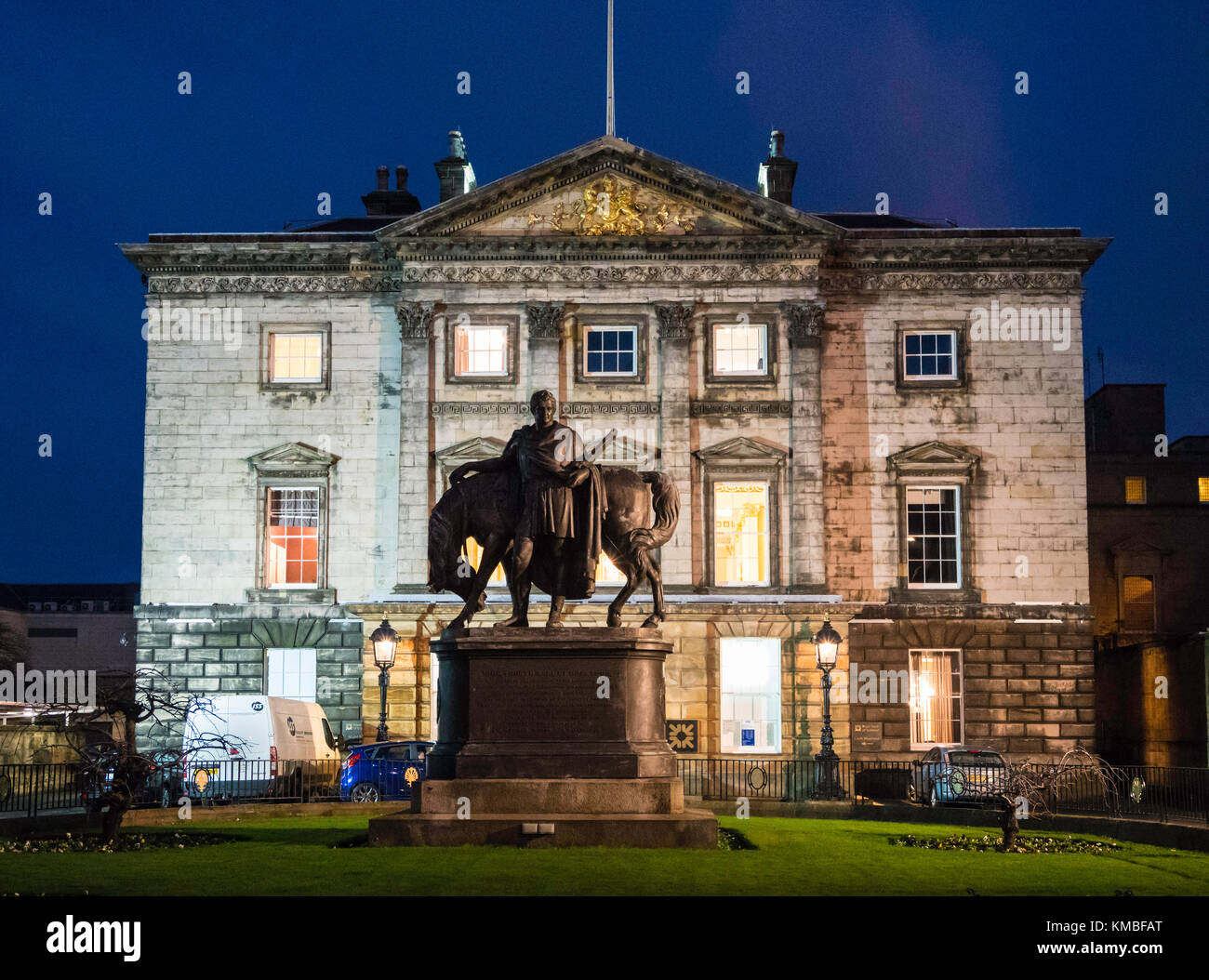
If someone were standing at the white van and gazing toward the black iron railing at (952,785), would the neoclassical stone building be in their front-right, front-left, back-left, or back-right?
front-left

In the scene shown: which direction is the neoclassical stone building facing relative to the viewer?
toward the camera

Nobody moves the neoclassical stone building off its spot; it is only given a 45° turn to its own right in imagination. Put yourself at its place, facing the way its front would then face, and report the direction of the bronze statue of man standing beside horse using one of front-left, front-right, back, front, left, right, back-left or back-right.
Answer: front-left

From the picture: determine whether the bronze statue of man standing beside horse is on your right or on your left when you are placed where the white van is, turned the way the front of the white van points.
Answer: on your right

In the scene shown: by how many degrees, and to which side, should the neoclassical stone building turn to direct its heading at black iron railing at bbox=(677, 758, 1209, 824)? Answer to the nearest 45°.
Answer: approximately 45° to its left

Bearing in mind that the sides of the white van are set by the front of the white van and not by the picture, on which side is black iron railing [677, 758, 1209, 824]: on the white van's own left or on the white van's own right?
on the white van's own right

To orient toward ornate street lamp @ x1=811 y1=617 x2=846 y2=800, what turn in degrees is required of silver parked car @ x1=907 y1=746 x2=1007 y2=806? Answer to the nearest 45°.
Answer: approximately 90° to its left

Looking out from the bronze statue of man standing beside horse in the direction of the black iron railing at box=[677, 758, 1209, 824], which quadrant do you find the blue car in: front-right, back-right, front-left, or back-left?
front-left

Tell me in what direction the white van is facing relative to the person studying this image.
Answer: facing away from the viewer and to the right of the viewer

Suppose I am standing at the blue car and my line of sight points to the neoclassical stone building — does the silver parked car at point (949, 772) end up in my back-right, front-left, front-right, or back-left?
front-right
